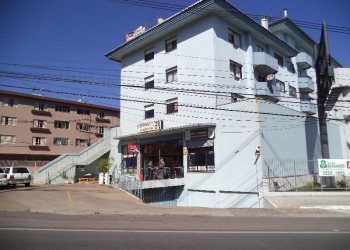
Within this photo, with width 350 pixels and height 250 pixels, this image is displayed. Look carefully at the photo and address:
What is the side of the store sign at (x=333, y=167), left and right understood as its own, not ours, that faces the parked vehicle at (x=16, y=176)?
right

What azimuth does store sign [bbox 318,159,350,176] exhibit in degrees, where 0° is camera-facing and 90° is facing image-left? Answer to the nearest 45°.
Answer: approximately 0°

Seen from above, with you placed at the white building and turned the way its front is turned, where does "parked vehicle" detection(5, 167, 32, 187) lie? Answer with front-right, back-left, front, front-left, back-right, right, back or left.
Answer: front-right

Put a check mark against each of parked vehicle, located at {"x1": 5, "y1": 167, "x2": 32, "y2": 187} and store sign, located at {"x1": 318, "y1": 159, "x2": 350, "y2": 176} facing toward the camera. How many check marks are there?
1

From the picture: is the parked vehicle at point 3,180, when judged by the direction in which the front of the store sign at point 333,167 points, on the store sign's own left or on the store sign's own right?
on the store sign's own right

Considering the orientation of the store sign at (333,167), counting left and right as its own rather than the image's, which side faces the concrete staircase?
right

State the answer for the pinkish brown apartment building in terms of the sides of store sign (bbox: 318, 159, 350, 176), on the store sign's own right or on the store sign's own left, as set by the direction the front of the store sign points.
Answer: on the store sign's own right

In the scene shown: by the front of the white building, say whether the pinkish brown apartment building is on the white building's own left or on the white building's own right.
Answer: on the white building's own right
